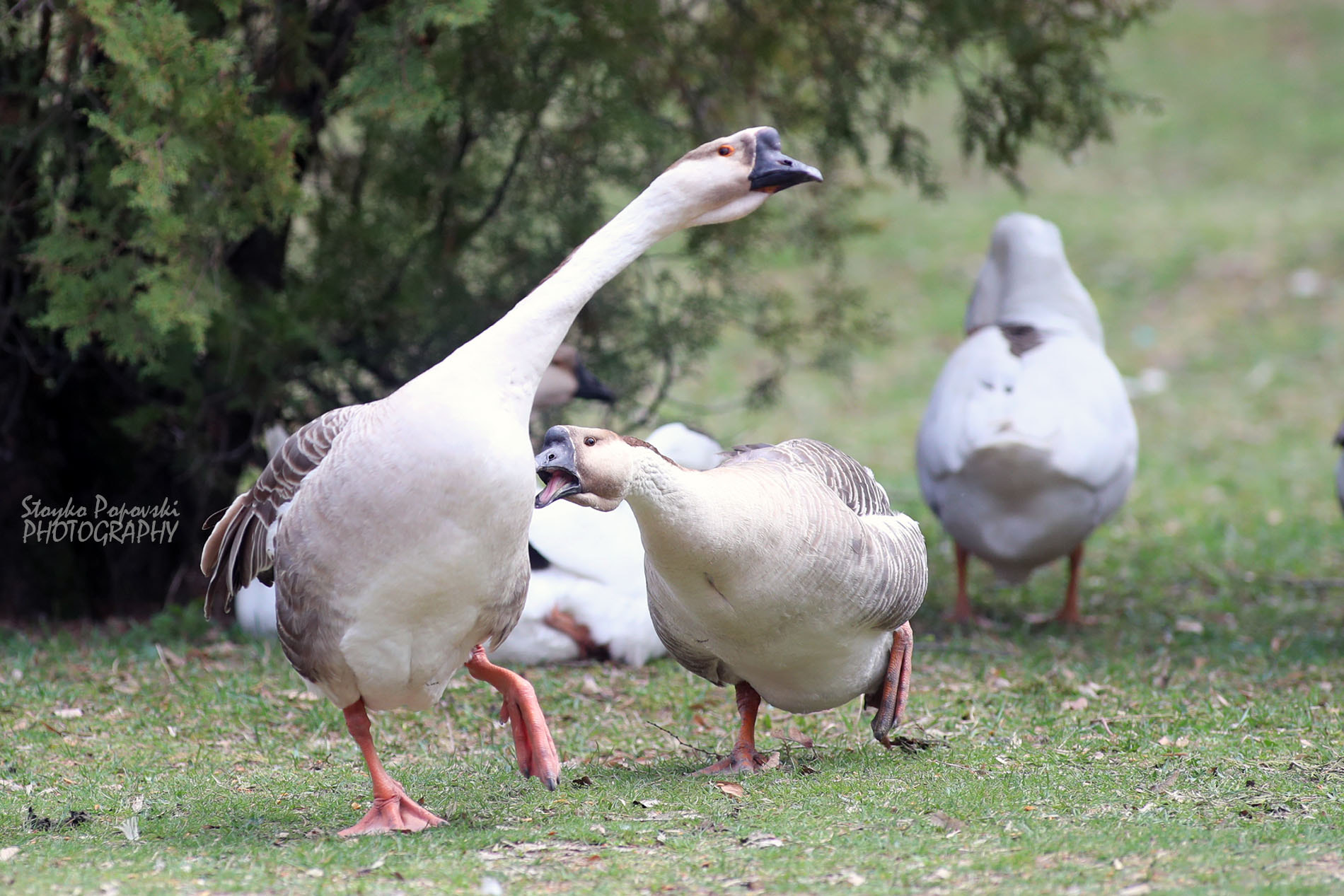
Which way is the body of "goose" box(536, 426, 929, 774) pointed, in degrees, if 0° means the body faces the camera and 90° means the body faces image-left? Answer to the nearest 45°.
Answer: approximately 45°

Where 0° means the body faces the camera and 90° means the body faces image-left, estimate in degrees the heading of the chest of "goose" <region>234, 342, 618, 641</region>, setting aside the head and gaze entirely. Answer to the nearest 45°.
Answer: approximately 270°

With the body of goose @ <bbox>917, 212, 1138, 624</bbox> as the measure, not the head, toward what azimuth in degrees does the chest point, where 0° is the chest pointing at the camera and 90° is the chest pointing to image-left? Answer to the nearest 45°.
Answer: approximately 180°

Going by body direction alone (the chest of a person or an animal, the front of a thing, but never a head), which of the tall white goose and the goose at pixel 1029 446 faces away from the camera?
the goose
